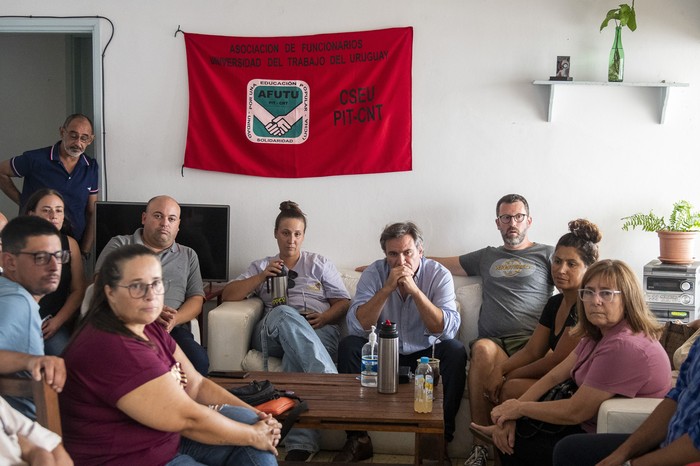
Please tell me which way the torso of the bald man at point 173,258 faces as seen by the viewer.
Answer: toward the camera

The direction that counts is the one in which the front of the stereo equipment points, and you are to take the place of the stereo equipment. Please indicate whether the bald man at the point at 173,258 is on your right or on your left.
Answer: on your right

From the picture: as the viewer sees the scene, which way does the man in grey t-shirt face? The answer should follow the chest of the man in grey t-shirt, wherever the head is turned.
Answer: toward the camera

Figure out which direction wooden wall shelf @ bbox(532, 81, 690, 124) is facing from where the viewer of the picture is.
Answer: facing the viewer

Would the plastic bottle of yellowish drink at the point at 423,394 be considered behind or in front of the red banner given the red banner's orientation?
in front

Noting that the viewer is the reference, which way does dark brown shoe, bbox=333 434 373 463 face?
facing the viewer and to the left of the viewer

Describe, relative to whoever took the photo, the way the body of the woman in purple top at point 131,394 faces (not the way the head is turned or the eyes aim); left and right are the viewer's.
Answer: facing to the right of the viewer

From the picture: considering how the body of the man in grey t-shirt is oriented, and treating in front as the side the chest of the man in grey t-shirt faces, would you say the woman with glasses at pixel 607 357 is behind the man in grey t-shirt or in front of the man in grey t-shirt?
in front

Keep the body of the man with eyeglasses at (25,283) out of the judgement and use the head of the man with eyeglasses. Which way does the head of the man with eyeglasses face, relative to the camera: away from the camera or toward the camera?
toward the camera

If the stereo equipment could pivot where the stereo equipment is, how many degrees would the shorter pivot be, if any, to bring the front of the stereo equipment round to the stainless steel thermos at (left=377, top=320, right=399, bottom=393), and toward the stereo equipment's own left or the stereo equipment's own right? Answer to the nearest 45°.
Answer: approximately 45° to the stereo equipment's own right

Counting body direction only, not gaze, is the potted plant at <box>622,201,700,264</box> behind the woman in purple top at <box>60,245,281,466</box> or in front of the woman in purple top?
in front

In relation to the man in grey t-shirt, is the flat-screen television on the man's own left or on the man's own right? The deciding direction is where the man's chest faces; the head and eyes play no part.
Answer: on the man's own right

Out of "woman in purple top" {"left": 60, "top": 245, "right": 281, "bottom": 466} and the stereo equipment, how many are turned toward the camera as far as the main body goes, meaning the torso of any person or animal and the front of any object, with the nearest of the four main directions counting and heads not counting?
1
